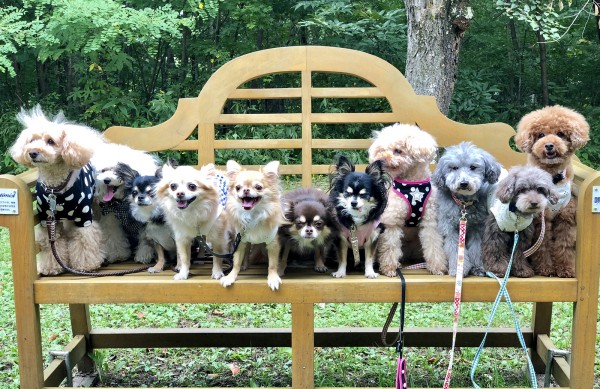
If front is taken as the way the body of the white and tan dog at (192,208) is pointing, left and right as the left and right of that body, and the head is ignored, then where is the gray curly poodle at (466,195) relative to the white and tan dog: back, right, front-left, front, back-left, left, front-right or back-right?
back-left

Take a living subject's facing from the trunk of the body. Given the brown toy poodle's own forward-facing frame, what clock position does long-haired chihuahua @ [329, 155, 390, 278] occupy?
The long-haired chihuahua is roughly at 2 o'clock from the brown toy poodle.

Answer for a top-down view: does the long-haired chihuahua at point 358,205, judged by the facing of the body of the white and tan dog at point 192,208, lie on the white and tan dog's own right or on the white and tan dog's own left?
on the white and tan dog's own left

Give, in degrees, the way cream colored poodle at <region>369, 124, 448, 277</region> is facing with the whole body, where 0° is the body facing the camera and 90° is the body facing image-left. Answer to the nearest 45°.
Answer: approximately 0°

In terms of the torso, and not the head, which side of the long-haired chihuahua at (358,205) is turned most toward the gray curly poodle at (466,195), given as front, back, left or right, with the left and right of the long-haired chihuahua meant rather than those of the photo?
left

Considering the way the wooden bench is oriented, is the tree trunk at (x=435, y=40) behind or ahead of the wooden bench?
behind

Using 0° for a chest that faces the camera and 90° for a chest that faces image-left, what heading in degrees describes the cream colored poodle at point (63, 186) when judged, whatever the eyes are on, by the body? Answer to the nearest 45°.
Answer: approximately 45°

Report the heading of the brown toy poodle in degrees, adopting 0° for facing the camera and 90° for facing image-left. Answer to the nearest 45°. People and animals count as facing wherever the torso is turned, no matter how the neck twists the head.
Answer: approximately 0°

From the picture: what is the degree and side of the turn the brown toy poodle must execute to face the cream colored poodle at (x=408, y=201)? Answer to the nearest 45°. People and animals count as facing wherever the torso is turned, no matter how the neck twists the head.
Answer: approximately 90° to its right
